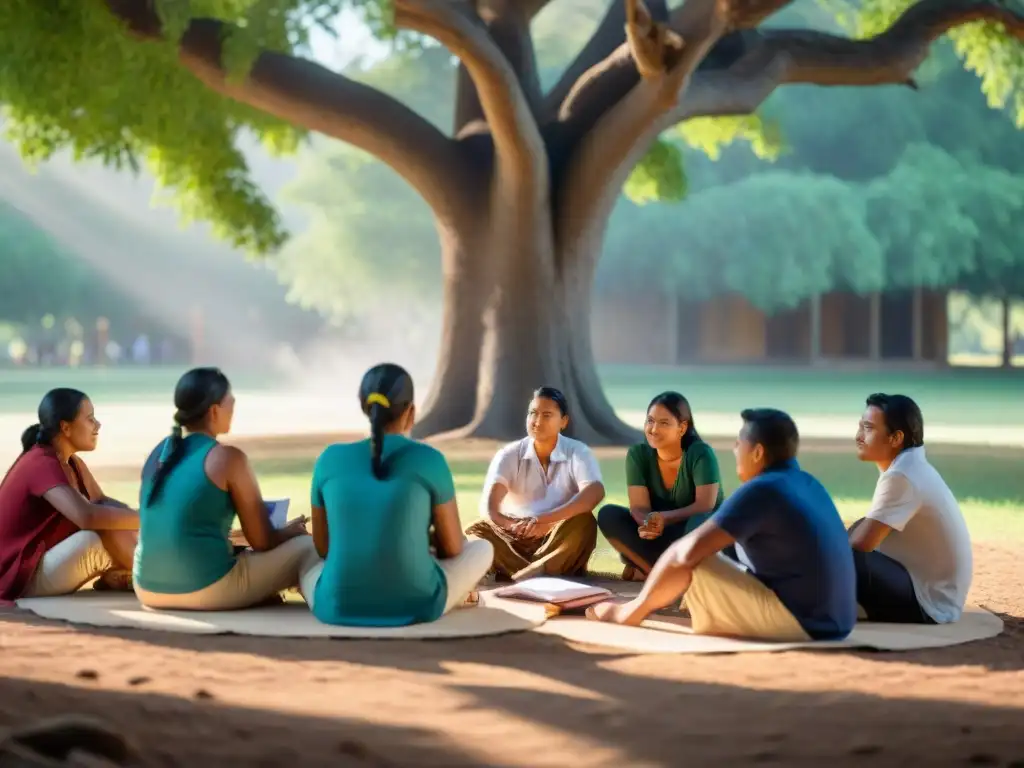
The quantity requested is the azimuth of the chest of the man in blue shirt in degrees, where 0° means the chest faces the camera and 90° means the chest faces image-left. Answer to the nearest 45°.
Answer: approximately 135°

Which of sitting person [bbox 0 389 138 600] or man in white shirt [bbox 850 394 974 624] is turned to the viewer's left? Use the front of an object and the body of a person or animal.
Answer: the man in white shirt

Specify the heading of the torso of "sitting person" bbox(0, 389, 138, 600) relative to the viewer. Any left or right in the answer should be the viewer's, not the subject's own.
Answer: facing to the right of the viewer

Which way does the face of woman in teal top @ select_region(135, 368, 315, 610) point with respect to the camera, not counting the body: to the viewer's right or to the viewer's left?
to the viewer's right

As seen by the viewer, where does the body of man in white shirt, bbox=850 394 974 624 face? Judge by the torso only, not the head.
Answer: to the viewer's left

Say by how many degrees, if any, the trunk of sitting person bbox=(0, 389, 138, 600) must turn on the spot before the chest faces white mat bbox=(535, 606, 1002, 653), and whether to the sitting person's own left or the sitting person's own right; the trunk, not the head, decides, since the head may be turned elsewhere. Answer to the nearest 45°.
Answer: approximately 45° to the sitting person's own right

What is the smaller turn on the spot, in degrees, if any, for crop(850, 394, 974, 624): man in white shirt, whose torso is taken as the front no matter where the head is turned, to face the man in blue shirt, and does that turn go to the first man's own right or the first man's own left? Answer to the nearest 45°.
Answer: approximately 45° to the first man's own left

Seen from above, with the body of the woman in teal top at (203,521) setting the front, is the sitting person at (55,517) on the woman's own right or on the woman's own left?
on the woman's own left

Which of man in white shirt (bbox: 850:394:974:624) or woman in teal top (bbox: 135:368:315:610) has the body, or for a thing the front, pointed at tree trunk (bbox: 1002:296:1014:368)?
the woman in teal top

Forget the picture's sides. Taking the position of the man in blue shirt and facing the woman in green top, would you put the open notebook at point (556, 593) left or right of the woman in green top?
left

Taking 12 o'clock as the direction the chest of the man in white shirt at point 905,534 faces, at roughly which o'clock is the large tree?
The large tree is roughly at 2 o'clock from the man in white shirt.

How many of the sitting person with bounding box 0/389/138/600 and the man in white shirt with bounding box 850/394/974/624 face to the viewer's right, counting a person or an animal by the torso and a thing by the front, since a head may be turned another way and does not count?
1

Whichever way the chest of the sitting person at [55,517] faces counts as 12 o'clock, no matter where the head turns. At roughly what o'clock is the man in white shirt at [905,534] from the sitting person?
The man in white shirt is roughly at 1 o'clock from the sitting person.
